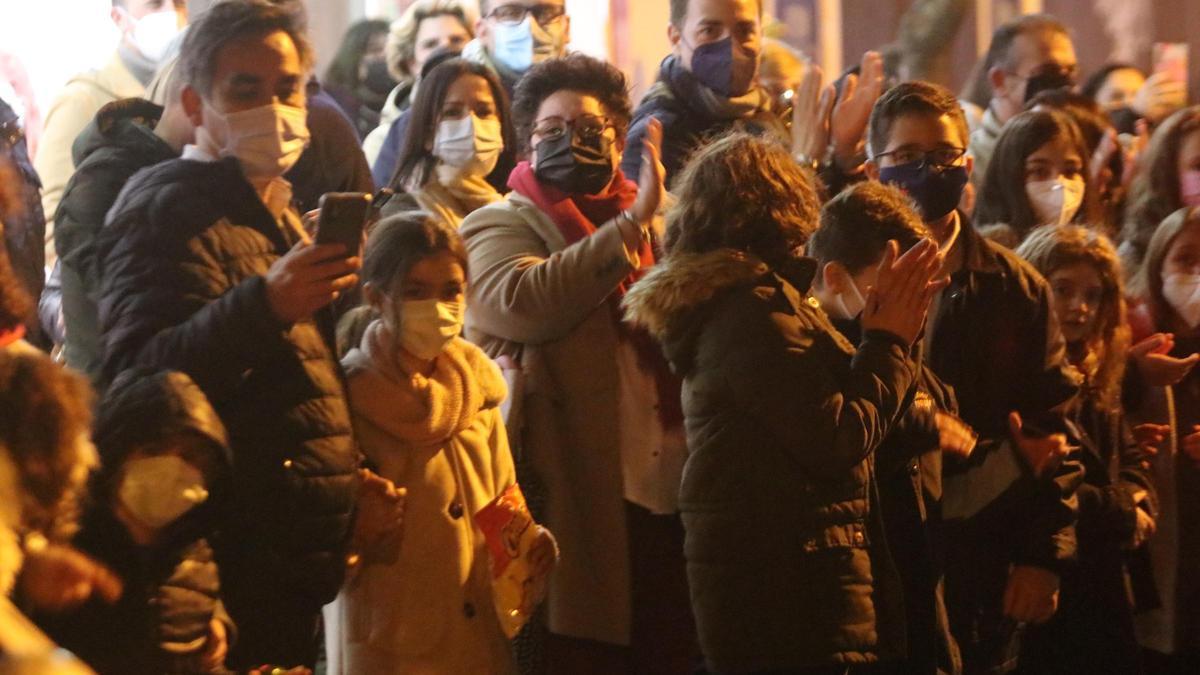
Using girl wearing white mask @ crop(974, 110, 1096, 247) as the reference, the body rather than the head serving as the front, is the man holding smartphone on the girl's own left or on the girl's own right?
on the girl's own right

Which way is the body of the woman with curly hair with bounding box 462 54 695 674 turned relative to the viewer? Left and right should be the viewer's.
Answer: facing the viewer and to the right of the viewer

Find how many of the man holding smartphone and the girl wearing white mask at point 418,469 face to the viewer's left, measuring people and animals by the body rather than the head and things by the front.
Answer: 0

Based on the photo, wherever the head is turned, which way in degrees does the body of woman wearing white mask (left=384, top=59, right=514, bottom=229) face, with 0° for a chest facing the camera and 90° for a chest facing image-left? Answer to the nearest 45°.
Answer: approximately 315°

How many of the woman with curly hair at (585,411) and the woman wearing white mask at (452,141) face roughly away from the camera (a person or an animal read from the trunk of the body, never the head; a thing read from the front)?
0

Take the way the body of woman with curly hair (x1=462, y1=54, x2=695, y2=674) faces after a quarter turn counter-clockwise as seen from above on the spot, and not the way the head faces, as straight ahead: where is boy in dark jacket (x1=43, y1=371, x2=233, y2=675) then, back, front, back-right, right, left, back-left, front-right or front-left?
back
